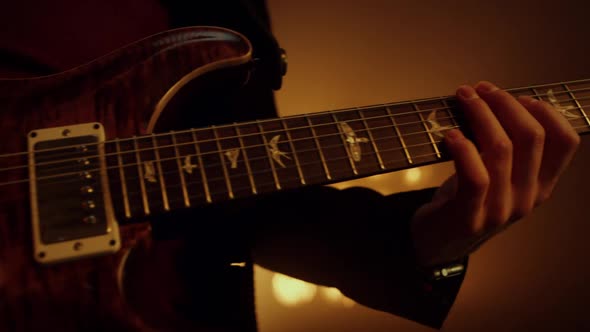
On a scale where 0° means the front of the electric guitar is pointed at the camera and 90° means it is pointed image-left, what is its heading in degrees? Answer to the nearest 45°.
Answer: approximately 0°
